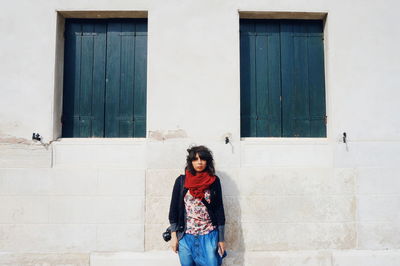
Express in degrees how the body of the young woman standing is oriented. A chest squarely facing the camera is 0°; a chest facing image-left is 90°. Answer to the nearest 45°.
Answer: approximately 0°
